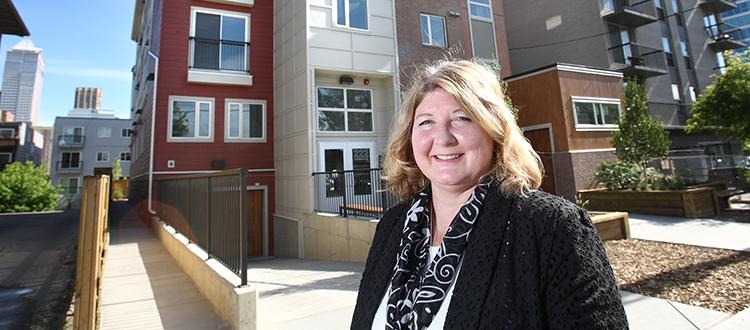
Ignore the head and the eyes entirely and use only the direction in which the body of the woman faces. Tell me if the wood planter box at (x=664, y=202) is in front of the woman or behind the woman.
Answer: behind

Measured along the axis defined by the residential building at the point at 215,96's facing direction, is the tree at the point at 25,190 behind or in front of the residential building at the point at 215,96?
behind

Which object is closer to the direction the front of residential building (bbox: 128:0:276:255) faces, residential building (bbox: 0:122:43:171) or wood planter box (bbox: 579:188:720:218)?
the wood planter box

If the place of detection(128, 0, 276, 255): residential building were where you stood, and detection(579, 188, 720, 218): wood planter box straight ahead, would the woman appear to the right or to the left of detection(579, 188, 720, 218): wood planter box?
right

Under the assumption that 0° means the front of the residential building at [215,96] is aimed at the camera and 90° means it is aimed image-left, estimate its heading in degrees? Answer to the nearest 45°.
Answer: approximately 0°

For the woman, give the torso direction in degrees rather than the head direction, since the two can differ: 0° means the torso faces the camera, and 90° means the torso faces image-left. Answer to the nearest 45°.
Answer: approximately 45°

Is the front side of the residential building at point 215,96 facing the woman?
yes
